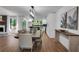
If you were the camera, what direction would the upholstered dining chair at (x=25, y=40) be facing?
facing away from the viewer
